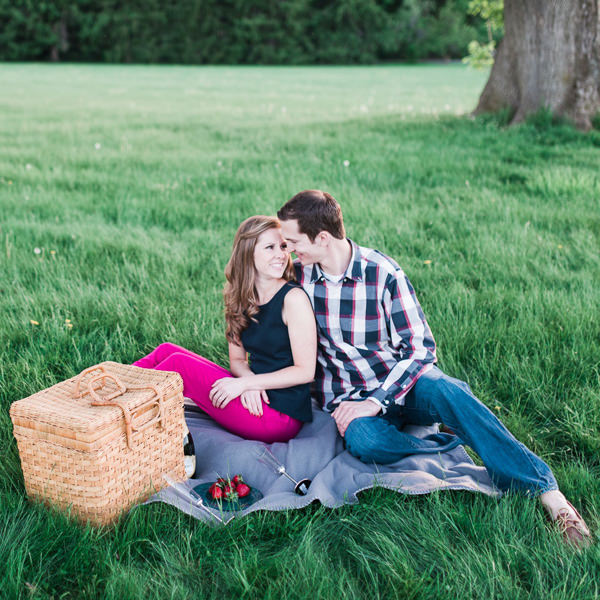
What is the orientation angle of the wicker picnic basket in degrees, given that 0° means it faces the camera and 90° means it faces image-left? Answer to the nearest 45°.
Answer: approximately 315°

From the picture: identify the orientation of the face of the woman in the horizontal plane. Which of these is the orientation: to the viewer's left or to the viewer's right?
to the viewer's right

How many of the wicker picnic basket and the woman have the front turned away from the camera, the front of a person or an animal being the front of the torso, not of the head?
0

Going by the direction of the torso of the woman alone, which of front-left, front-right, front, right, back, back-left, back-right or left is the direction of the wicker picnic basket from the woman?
front

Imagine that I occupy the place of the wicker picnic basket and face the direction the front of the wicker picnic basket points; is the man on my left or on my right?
on my left

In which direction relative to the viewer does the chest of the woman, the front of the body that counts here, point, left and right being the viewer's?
facing the viewer and to the left of the viewer
